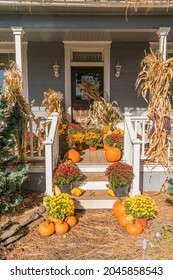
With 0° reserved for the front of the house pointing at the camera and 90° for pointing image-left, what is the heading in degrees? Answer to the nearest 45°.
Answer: approximately 0°

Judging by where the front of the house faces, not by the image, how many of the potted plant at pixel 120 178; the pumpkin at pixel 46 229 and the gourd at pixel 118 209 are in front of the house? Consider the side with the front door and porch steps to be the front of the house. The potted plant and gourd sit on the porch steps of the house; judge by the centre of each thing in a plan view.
3

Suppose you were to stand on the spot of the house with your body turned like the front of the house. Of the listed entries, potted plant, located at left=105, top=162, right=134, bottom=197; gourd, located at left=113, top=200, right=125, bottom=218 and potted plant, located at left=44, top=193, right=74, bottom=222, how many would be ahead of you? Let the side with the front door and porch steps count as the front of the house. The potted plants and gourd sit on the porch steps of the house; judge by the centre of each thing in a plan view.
3

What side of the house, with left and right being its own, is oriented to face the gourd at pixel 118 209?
front

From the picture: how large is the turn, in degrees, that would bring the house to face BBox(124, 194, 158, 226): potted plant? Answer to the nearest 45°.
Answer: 0° — it already faces it

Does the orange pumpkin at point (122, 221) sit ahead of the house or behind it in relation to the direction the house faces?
ahead

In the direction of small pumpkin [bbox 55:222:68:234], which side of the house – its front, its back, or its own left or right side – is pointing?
front

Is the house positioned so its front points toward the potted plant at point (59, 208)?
yes

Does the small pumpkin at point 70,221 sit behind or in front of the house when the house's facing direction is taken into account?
in front
